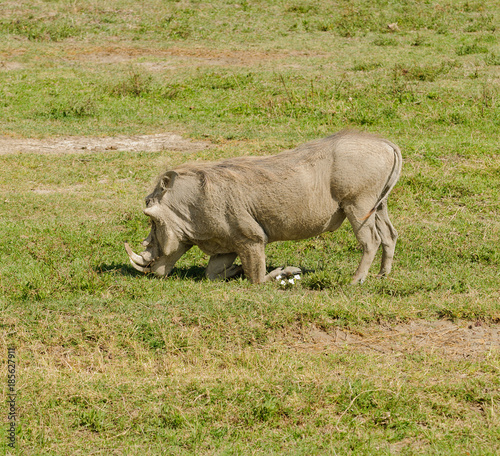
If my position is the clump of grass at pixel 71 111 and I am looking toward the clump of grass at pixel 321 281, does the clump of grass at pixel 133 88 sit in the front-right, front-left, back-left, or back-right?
back-left

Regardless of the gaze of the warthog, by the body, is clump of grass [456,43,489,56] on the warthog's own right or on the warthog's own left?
on the warthog's own right

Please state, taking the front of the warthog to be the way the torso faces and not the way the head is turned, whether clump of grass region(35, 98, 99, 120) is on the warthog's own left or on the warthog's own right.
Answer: on the warthog's own right

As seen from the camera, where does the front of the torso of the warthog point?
to the viewer's left

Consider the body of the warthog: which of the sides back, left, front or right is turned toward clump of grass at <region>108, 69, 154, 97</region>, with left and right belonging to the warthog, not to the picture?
right

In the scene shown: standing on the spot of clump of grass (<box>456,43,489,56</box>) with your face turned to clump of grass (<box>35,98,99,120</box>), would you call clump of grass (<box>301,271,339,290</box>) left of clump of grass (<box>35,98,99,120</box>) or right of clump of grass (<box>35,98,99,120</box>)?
left
